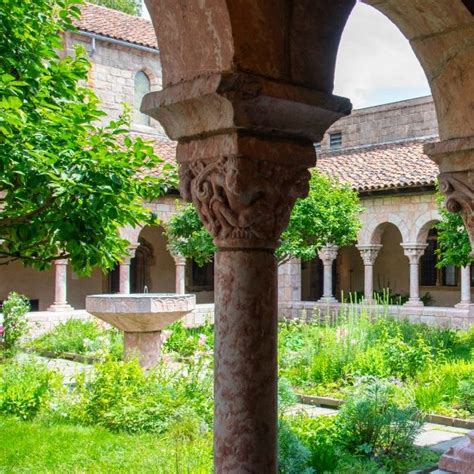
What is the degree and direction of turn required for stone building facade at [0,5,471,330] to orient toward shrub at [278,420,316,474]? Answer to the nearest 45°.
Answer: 0° — it already faces it

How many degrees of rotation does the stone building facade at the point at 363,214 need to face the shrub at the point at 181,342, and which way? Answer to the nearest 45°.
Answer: approximately 45° to its right

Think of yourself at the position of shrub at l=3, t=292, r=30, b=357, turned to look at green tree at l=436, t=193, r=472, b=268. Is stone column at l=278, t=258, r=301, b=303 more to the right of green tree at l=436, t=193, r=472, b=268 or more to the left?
left

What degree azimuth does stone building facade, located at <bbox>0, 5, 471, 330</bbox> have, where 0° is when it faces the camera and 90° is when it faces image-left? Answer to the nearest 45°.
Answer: approximately 0°

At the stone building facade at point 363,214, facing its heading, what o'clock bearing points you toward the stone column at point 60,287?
The stone column is roughly at 2 o'clock from the stone building facade.
